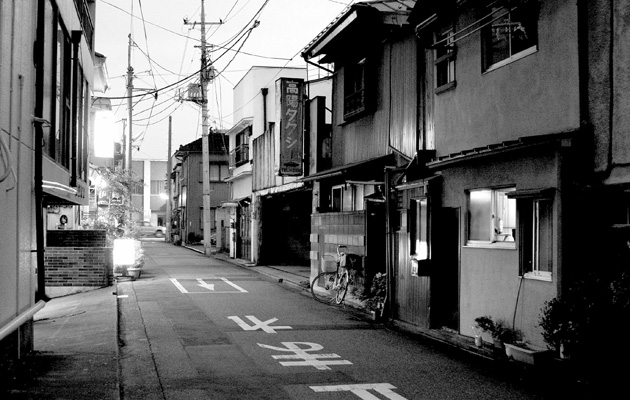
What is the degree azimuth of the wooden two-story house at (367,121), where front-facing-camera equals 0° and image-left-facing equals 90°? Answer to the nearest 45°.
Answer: approximately 45°

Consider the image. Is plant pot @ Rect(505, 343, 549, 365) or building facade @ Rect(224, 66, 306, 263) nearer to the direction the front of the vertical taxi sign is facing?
the plant pot

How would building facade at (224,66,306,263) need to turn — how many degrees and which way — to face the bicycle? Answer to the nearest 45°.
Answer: approximately 45° to its left

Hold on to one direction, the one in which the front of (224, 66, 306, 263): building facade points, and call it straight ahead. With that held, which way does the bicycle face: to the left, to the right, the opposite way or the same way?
to the left

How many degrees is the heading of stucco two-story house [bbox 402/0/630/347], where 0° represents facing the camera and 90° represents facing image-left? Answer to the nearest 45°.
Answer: approximately 45°

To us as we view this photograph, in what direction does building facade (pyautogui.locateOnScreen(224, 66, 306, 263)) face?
facing the viewer and to the left of the viewer

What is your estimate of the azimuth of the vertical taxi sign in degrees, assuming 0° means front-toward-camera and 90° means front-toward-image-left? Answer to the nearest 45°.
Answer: approximately 0°

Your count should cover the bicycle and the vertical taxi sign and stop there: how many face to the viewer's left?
0

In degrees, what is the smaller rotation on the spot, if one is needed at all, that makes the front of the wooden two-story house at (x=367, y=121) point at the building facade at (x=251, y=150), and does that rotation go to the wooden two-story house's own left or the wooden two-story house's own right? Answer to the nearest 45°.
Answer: approximately 135° to the wooden two-story house's own right

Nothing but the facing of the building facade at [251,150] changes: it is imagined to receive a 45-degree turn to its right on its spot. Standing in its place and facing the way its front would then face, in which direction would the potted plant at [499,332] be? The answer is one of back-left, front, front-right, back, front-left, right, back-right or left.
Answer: left
